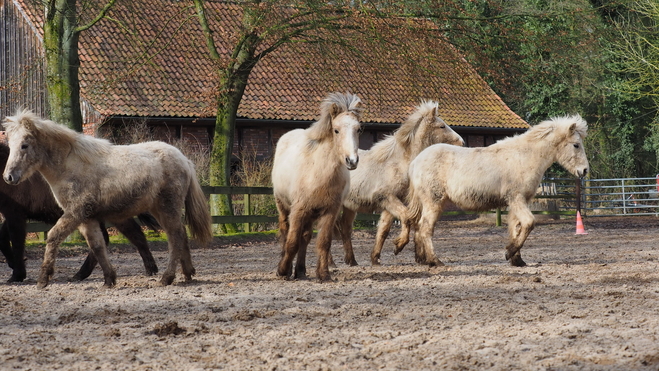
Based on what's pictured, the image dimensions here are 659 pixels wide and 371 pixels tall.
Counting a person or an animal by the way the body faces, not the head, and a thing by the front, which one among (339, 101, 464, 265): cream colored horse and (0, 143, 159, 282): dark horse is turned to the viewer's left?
the dark horse

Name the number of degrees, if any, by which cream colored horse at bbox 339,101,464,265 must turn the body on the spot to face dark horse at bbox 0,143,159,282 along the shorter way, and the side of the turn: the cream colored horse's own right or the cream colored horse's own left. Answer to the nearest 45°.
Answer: approximately 180°

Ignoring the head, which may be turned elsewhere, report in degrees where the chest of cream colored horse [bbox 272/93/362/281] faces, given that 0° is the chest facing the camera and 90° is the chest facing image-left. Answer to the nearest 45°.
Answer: approximately 315°

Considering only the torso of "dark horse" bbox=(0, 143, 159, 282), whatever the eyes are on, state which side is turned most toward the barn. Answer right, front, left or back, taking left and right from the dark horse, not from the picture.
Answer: right

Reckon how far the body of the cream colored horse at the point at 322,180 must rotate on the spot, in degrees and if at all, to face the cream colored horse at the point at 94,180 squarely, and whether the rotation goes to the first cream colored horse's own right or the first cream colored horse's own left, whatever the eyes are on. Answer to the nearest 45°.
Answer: approximately 135° to the first cream colored horse's own right

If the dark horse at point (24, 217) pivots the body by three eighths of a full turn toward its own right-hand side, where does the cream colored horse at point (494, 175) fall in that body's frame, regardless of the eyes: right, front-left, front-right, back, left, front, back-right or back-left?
front-right

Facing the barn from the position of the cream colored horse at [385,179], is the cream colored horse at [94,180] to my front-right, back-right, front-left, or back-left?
back-left

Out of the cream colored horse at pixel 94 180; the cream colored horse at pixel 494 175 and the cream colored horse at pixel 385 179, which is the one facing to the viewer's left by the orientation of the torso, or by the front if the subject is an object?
the cream colored horse at pixel 94 180

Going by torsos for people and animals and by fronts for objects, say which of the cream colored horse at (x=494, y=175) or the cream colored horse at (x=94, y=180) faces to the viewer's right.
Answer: the cream colored horse at (x=494, y=175)

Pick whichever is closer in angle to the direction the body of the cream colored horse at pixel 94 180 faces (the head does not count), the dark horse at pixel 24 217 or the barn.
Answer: the dark horse

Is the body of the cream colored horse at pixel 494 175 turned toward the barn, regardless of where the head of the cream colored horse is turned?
no

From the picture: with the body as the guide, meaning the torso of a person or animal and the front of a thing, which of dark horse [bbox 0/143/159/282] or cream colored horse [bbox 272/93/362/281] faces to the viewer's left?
the dark horse

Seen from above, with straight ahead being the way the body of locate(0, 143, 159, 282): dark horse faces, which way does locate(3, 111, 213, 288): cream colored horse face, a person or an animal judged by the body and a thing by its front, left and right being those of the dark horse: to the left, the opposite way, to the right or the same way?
the same way

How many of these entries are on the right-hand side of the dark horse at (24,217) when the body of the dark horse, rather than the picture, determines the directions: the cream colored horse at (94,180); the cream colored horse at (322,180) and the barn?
1

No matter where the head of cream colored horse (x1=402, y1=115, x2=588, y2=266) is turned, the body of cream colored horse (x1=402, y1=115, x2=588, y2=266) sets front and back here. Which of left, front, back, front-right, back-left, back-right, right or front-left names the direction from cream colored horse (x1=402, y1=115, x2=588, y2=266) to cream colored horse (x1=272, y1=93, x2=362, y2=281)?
back-right

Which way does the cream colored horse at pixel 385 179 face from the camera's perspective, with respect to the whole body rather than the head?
to the viewer's right

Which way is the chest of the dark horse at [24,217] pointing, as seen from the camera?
to the viewer's left

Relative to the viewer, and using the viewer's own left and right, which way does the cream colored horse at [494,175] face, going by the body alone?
facing to the right of the viewer

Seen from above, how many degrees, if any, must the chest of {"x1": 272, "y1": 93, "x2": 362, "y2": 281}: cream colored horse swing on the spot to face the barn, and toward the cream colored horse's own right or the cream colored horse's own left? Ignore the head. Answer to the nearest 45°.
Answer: approximately 135° to the cream colored horse's own left

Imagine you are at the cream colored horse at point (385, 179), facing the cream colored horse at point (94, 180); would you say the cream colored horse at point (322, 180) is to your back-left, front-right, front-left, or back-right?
front-left

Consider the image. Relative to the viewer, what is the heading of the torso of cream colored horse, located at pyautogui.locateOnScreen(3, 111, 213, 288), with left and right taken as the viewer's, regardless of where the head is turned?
facing to the left of the viewer

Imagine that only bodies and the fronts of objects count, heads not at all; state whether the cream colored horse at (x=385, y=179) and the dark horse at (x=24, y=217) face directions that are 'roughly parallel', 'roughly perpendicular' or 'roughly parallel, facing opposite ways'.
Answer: roughly parallel, facing opposite ways
